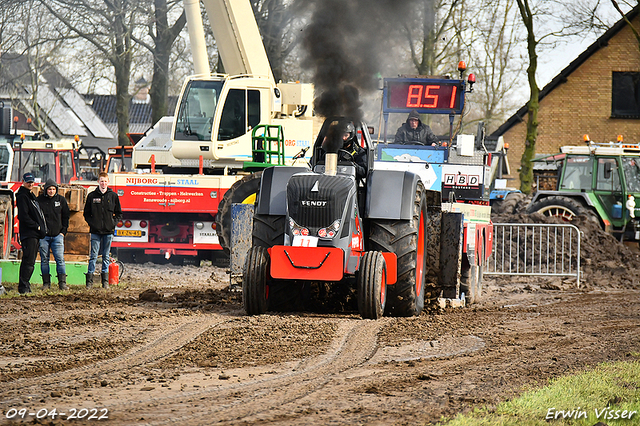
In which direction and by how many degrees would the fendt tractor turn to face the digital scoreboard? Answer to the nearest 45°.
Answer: approximately 180°

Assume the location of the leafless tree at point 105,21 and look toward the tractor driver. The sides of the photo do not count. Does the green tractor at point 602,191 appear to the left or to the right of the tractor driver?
left

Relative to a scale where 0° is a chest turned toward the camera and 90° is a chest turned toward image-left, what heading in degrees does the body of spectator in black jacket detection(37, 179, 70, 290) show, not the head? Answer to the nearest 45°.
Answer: approximately 0°

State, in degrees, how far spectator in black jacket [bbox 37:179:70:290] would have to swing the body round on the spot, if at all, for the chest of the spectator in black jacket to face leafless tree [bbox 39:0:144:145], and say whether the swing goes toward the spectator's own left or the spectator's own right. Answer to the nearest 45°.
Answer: approximately 180°

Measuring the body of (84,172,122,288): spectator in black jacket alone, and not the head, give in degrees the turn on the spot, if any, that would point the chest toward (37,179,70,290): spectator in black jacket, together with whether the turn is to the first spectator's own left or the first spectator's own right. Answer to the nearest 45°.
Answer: approximately 90° to the first spectator's own right

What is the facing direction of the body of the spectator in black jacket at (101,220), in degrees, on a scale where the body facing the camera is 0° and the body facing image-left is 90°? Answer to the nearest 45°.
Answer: approximately 0°
